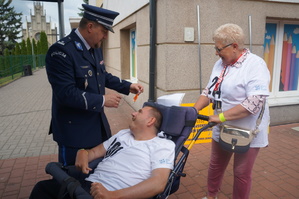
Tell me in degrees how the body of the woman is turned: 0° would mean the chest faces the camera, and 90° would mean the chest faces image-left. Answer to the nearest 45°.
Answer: approximately 45°

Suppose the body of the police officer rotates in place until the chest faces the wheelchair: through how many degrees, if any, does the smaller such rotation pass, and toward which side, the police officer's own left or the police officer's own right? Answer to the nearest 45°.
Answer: approximately 45° to the police officer's own left

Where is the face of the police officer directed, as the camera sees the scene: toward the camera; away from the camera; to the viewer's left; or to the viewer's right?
to the viewer's right

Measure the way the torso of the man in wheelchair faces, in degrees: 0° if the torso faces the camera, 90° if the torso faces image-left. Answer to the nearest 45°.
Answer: approximately 45°

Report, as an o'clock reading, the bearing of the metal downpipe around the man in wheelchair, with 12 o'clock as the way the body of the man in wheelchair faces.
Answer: The metal downpipe is roughly at 5 o'clock from the man in wheelchair.

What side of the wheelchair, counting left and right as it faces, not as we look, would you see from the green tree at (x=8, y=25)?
right

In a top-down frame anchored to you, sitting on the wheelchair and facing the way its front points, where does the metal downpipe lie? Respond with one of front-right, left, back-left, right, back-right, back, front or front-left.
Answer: back-right

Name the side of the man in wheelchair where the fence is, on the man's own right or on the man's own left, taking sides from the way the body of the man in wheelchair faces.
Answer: on the man's own right
